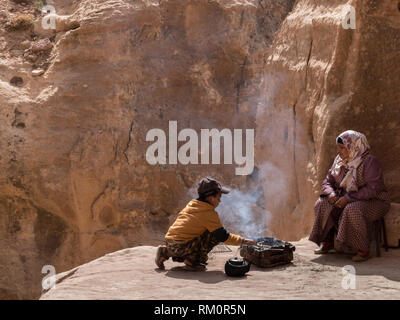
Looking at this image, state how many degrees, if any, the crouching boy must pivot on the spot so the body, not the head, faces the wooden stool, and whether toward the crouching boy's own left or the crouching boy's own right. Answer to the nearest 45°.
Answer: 0° — they already face it

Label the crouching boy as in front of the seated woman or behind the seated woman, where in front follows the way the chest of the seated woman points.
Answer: in front

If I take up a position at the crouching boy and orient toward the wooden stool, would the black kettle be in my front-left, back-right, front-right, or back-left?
front-right

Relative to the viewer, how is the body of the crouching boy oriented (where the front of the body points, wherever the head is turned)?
to the viewer's right

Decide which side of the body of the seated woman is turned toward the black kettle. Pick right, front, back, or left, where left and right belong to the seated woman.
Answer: front

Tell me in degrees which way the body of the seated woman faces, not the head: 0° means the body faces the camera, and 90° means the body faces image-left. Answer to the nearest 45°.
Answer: approximately 45°

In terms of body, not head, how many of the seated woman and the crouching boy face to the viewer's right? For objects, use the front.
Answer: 1

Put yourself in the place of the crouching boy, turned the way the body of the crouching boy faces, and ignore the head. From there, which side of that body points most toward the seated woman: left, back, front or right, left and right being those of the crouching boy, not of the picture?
front

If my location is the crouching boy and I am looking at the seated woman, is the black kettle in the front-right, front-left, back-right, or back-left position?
front-right

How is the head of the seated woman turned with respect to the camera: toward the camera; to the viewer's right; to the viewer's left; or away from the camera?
to the viewer's left
